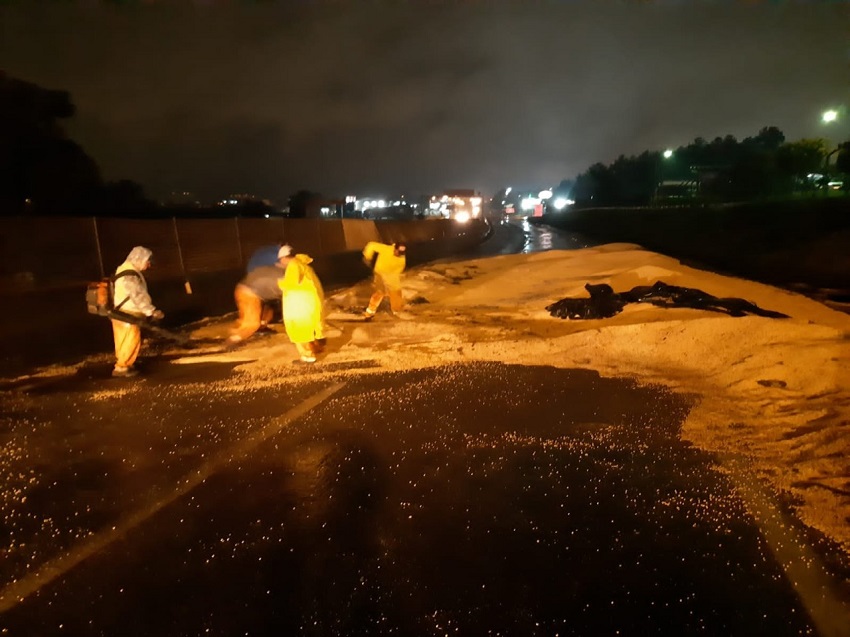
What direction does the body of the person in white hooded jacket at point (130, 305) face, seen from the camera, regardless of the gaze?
to the viewer's right

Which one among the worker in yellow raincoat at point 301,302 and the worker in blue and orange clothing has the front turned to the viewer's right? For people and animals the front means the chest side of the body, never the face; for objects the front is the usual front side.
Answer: the worker in blue and orange clothing

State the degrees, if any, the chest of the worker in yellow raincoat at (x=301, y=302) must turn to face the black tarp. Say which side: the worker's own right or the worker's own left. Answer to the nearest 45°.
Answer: approximately 90° to the worker's own right

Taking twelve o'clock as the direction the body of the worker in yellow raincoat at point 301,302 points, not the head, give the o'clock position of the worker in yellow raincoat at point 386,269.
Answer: the worker in yellow raincoat at point 386,269 is roughly at 1 o'clock from the worker in yellow raincoat at point 301,302.

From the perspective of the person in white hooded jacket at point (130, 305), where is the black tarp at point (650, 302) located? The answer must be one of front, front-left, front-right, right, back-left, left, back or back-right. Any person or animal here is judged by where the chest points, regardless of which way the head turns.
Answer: front

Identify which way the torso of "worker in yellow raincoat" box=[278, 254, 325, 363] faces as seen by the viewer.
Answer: away from the camera

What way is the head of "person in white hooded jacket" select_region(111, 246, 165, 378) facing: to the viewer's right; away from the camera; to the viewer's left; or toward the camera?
to the viewer's right

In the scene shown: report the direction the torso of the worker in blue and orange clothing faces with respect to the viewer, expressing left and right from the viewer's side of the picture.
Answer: facing to the right of the viewer

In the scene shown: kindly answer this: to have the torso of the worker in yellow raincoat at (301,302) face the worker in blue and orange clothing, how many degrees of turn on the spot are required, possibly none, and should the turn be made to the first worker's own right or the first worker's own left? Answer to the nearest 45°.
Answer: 0° — they already face them

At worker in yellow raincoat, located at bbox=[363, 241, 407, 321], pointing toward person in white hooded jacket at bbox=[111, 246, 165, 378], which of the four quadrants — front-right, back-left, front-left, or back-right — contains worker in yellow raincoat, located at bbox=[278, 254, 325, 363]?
front-left

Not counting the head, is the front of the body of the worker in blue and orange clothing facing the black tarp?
yes

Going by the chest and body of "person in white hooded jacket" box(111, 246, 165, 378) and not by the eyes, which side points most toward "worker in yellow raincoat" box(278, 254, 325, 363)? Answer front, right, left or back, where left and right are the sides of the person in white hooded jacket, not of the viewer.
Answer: front

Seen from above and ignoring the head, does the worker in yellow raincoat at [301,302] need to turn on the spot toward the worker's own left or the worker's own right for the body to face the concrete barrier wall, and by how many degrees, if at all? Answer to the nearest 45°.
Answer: approximately 45° to the worker's own left

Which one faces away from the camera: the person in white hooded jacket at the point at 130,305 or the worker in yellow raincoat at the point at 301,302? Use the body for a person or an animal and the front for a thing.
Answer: the worker in yellow raincoat

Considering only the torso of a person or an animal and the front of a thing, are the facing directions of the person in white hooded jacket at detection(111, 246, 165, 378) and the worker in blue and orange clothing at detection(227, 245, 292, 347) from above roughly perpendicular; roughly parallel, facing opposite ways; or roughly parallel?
roughly parallel
